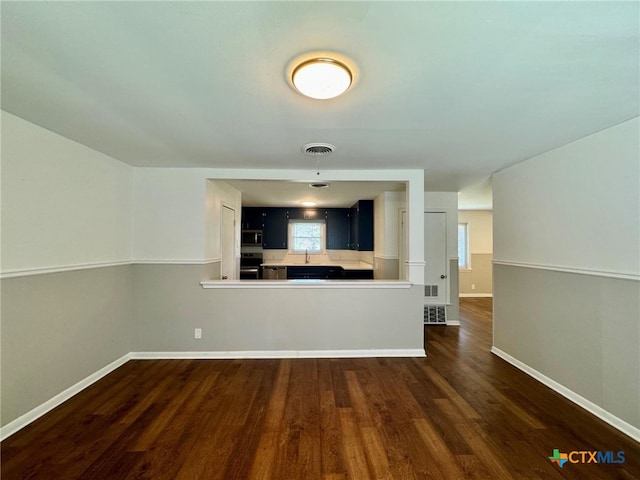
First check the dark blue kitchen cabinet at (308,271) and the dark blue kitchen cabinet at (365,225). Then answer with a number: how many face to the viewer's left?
1

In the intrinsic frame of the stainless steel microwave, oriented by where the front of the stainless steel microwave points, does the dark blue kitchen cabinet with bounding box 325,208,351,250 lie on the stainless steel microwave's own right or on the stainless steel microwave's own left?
on the stainless steel microwave's own left

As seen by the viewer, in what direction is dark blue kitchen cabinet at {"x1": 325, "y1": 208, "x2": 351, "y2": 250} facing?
toward the camera

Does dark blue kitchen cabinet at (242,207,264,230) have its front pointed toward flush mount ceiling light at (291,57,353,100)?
yes

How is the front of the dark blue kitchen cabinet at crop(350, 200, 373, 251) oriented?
to the viewer's left

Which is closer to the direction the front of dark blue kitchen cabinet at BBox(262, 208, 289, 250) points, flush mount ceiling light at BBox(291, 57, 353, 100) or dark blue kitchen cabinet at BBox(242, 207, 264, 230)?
the flush mount ceiling light

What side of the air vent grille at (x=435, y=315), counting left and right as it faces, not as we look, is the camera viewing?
front

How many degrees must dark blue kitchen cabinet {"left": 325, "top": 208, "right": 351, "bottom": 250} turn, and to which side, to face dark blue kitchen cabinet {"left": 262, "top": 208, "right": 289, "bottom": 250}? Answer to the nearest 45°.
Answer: approximately 90° to its right
